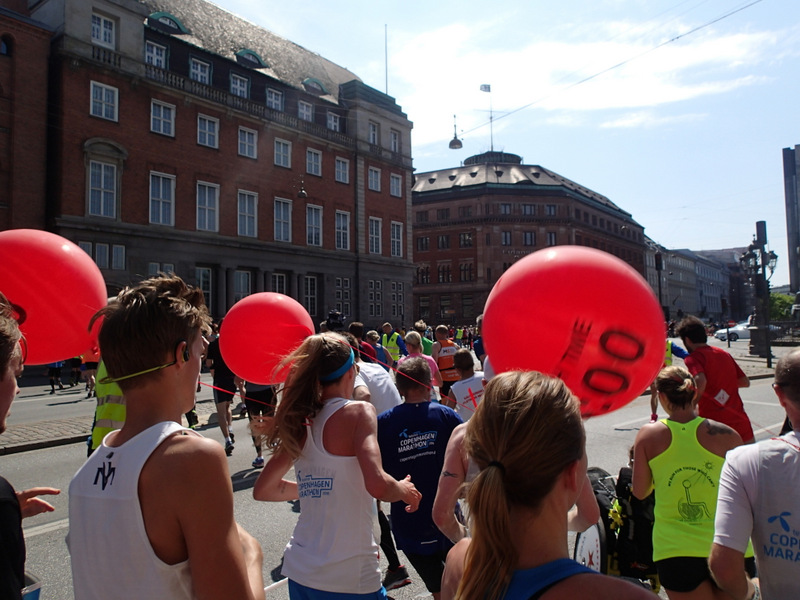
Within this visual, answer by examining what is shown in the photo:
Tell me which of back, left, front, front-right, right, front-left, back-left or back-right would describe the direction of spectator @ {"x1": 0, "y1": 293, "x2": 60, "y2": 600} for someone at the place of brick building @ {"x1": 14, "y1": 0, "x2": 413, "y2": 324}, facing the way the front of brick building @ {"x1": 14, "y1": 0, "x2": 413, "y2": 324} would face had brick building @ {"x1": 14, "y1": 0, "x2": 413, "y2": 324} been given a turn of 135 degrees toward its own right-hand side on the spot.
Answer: left

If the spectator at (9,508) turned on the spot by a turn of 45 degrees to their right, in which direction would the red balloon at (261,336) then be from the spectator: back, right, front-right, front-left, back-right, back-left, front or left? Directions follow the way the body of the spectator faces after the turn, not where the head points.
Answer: left

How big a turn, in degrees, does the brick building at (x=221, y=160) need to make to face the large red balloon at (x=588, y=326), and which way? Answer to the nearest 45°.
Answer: approximately 45° to its right

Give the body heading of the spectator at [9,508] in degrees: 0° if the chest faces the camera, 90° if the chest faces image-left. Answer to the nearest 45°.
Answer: approximately 270°

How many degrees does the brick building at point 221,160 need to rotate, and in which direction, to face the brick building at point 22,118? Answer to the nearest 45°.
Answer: approximately 90° to its right

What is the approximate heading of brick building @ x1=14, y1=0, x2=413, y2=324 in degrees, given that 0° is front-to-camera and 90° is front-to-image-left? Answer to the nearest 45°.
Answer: approximately 315°

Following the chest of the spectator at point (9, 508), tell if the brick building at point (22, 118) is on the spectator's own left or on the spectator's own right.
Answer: on the spectator's own left

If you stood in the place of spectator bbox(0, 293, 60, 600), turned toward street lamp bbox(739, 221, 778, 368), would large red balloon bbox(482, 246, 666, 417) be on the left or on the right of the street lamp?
right

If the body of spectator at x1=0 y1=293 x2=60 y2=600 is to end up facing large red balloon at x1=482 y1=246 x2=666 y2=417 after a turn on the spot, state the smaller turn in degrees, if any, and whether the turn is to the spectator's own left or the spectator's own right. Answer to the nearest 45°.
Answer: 0° — they already face it
